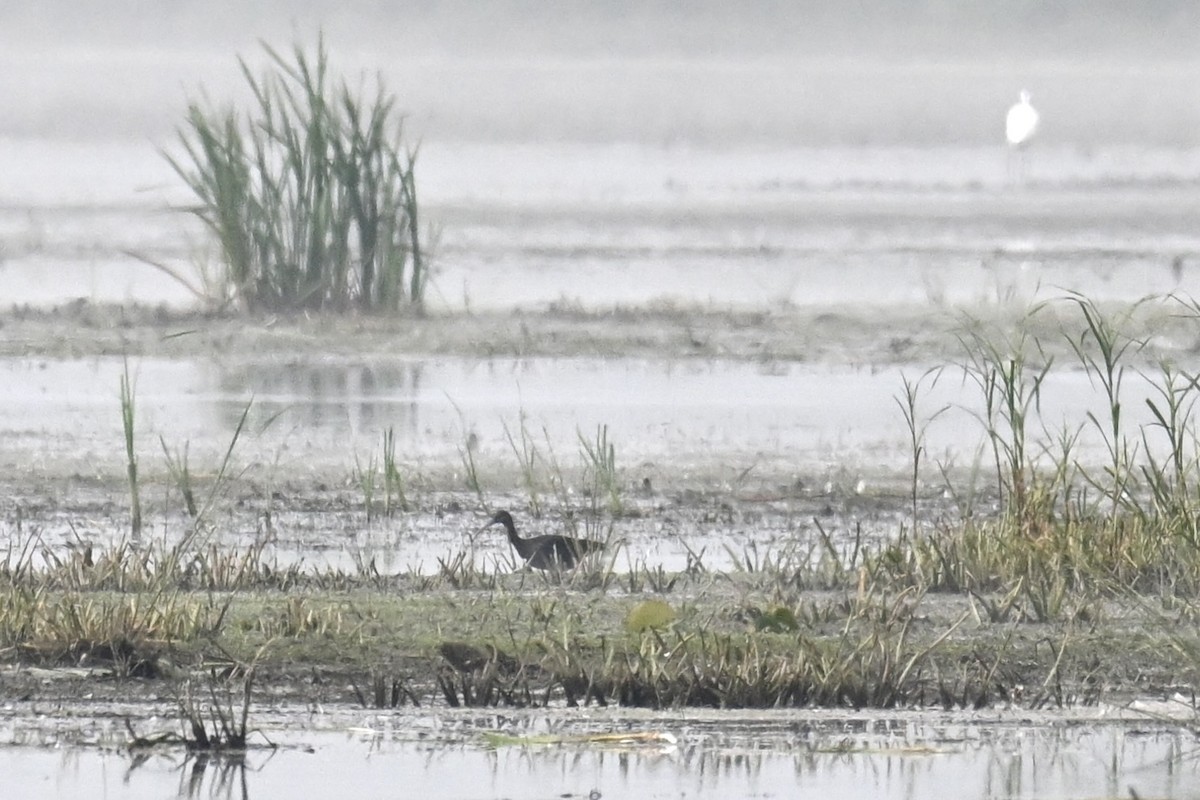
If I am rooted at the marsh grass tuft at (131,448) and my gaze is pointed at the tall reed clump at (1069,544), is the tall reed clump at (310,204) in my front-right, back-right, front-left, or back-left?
back-left

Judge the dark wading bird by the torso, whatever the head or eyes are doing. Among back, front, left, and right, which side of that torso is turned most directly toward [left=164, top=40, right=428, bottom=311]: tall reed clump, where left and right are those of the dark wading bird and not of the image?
right

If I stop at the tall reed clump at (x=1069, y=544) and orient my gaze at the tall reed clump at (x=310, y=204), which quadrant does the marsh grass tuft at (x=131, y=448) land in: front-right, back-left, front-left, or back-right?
front-left

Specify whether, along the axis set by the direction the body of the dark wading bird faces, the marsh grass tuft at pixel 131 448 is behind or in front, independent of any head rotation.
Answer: in front

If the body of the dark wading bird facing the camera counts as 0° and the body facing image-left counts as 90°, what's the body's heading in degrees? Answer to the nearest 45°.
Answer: approximately 90°

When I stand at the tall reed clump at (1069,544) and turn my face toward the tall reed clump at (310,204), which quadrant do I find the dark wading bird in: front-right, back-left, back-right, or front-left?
front-left

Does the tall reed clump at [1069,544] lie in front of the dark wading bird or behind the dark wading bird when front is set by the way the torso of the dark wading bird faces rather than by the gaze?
behind

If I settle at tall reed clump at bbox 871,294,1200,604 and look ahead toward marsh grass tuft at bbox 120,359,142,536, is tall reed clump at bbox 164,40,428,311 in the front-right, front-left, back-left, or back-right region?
front-right

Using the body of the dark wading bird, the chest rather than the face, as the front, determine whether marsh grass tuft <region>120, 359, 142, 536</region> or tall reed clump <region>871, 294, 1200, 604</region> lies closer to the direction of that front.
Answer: the marsh grass tuft
